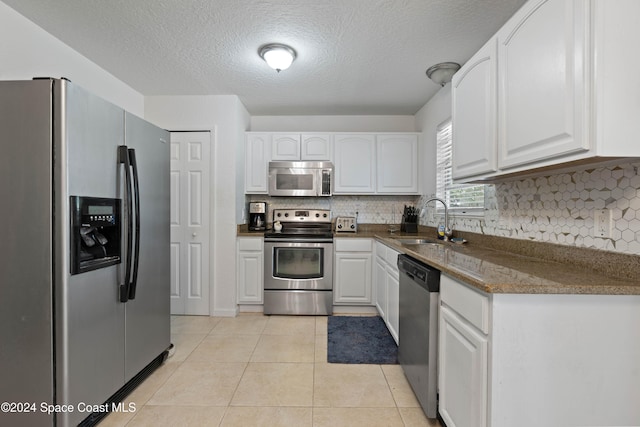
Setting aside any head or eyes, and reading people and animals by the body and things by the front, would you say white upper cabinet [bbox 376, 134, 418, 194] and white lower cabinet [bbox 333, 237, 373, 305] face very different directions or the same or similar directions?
same or similar directions

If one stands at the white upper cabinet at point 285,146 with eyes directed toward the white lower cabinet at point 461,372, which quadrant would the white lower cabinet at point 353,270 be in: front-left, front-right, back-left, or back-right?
front-left

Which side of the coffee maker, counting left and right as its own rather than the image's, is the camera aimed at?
front

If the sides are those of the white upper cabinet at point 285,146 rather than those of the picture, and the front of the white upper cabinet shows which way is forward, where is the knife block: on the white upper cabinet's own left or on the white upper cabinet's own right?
on the white upper cabinet's own left

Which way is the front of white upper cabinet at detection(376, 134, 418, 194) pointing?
toward the camera

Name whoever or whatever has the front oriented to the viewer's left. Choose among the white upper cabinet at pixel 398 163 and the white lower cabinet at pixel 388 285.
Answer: the white lower cabinet

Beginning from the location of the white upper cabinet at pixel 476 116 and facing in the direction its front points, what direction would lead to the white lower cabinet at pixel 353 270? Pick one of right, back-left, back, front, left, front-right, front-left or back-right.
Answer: right

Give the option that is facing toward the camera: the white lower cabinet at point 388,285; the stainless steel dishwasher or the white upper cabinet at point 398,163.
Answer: the white upper cabinet

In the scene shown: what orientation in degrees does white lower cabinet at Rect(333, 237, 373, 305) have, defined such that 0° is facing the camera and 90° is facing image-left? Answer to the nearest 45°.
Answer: approximately 0°

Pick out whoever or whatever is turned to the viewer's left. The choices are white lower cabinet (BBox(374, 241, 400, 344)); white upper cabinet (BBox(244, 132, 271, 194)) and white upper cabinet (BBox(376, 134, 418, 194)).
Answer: the white lower cabinet

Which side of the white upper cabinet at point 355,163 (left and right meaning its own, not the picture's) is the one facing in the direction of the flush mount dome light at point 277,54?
front

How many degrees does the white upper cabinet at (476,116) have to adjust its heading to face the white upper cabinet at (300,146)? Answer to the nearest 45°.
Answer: approximately 90° to its right

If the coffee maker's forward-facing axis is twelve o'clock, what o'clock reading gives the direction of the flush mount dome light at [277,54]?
The flush mount dome light is roughly at 12 o'clock from the coffee maker.

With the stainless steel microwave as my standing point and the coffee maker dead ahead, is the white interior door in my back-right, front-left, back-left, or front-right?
front-left

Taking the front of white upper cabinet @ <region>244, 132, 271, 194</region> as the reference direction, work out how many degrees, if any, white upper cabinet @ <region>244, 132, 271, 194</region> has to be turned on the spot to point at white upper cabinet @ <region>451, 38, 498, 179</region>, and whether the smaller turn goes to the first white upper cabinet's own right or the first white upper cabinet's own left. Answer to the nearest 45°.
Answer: approximately 45° to the first white upper cabinet's own left

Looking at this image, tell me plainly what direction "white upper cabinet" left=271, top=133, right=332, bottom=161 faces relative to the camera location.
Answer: facing the viewer
